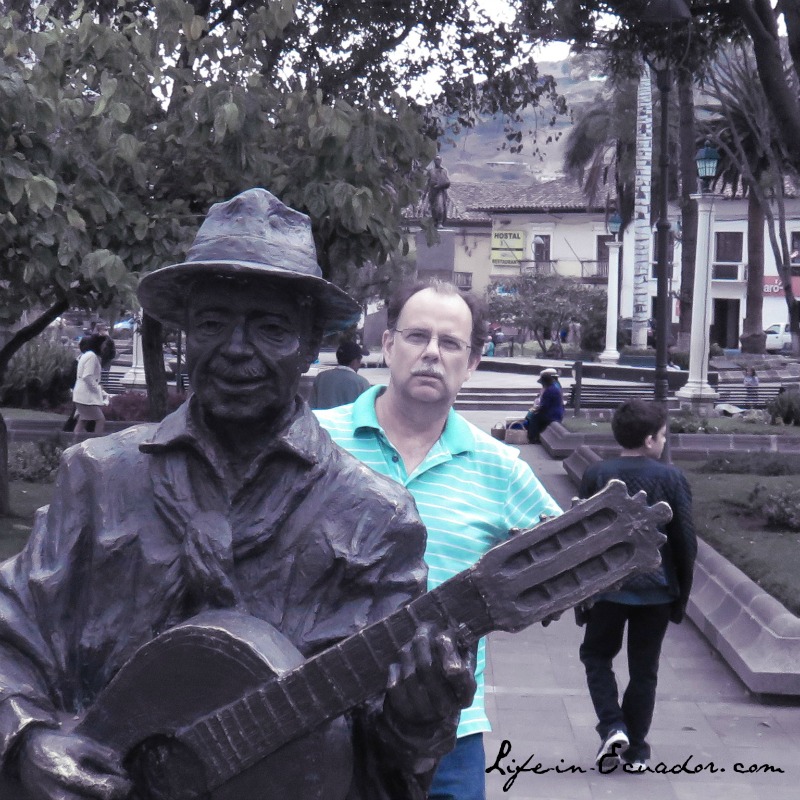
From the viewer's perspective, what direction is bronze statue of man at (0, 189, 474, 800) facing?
toward the camera

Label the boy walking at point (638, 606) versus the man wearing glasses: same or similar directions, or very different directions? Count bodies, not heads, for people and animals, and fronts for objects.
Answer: very different directions

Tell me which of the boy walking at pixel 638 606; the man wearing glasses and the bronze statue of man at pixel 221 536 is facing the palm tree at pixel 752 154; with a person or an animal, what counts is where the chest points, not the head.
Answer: the boy walking

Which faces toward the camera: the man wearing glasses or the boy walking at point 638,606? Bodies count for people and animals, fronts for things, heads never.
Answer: the man wearing glasses

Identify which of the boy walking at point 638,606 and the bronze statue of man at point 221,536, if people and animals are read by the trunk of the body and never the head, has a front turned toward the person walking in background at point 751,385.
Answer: the boy walking

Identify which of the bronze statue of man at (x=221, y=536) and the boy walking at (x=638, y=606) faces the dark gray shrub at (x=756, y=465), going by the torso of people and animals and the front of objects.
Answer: the boy walking

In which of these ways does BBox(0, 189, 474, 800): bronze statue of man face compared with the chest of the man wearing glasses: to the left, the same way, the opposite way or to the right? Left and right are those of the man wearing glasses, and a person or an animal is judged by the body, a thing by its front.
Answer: the same way

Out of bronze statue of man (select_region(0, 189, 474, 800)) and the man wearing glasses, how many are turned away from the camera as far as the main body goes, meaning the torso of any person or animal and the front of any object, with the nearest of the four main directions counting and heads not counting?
0

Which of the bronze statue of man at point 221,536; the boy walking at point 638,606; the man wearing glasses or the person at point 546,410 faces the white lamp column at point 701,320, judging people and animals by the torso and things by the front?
the boy walking

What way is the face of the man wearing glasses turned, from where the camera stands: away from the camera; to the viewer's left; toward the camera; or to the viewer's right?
toward the camera

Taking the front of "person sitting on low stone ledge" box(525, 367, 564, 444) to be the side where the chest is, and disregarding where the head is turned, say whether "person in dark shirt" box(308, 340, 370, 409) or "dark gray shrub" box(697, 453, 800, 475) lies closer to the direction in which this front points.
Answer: the person in dark shirt

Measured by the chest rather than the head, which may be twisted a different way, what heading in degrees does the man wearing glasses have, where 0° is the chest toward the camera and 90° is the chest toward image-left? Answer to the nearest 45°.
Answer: approximately 0°

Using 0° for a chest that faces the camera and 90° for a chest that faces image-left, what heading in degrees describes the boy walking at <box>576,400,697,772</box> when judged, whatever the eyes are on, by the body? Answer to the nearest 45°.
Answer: approximately 180°

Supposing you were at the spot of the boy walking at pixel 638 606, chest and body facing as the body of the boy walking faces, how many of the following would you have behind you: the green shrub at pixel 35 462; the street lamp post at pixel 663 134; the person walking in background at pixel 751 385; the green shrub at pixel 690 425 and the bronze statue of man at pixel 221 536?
1

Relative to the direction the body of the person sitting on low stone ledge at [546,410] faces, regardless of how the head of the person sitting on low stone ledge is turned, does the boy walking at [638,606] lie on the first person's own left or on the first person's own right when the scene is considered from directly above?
on the first person's own left
